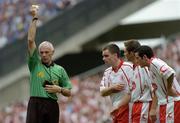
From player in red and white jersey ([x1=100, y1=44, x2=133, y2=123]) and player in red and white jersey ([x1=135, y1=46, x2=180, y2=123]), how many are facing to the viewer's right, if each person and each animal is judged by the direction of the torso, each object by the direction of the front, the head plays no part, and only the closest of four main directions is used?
0

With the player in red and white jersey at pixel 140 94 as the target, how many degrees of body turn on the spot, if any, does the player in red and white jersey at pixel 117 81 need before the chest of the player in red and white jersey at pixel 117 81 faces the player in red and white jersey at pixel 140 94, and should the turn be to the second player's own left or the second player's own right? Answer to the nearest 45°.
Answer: approximately 135° to the second player's own left

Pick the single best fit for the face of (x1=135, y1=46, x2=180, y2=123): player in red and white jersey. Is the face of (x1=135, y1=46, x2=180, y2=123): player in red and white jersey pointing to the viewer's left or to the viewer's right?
to the viewer's left

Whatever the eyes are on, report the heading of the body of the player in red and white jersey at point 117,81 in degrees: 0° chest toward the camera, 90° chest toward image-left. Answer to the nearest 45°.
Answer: approximately 45°

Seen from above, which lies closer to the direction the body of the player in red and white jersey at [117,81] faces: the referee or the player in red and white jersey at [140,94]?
the referee

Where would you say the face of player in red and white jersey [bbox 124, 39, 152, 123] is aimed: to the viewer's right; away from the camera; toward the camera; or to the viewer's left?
to the viewer's left

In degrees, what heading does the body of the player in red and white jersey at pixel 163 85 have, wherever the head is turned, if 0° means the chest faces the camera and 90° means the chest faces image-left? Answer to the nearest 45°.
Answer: approximately 90°

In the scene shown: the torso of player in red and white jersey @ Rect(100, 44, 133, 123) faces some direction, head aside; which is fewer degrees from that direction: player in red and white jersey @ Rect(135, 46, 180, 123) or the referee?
the referee

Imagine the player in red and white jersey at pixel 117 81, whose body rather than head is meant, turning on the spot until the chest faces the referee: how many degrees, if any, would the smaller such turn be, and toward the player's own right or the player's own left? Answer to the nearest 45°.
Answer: approximately 45° to the player's own right
